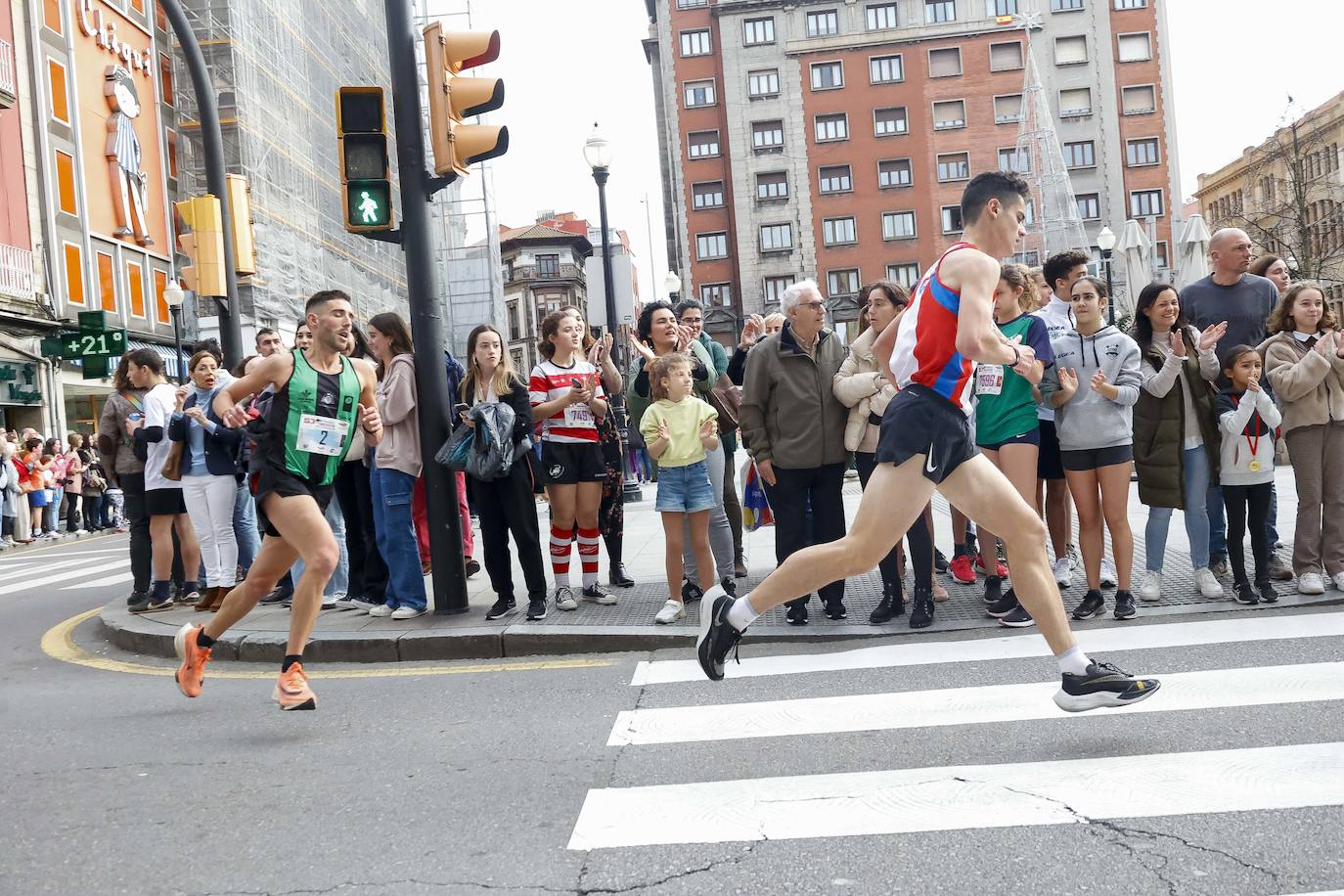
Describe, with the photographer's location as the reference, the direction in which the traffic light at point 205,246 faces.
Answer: facing away from the viewer and to the left of the viewer

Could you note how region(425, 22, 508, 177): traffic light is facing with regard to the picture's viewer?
facing to the right of the viewer

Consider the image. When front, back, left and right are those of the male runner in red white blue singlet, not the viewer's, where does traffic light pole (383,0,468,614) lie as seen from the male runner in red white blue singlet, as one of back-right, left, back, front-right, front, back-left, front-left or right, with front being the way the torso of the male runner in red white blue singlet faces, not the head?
back-left

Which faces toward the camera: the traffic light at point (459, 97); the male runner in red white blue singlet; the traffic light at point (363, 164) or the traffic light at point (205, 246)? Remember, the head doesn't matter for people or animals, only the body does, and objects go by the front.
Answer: the traffic light at point (363, 164)

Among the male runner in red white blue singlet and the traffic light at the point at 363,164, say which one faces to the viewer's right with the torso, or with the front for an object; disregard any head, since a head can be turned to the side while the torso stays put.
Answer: the male runner in red white blue singlet

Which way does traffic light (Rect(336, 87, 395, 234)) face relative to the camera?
toward the camera

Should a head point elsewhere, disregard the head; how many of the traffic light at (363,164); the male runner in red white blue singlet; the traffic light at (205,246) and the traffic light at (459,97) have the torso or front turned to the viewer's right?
2

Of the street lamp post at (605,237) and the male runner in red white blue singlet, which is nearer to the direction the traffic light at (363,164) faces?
the male runner in red white blue singlet

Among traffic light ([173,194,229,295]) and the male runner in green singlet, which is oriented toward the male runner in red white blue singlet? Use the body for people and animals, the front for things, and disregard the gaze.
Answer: the male runner in green singlet

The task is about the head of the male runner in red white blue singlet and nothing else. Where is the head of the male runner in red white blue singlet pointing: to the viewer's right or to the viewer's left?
to the viewer's right

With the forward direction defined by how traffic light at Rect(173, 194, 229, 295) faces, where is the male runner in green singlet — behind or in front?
behind

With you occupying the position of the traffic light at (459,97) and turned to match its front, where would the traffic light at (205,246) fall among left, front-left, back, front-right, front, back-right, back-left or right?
back-left
